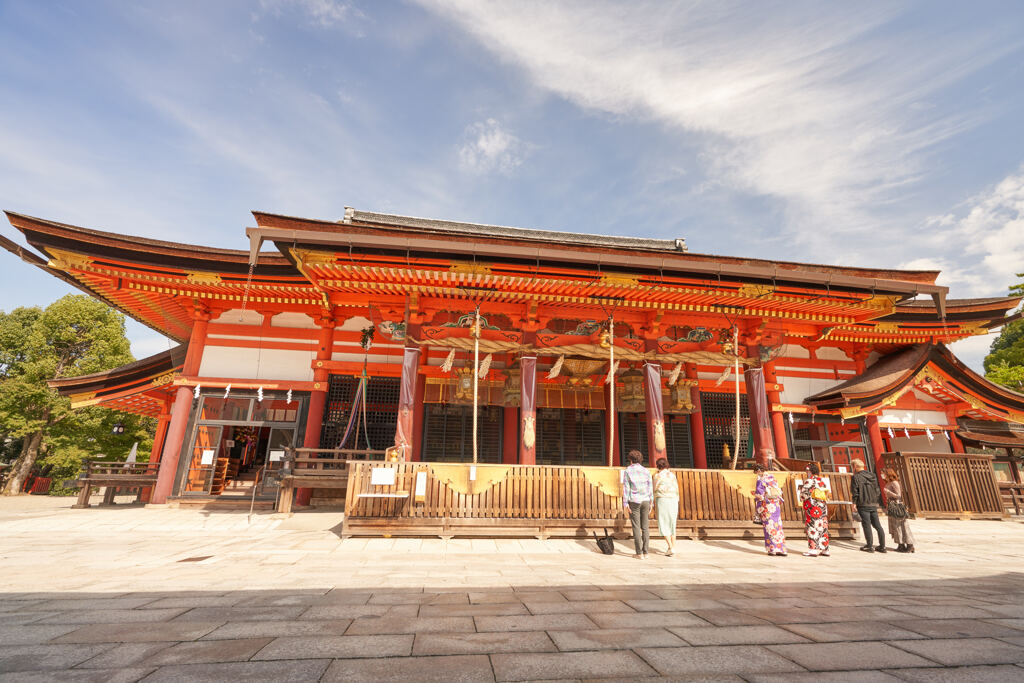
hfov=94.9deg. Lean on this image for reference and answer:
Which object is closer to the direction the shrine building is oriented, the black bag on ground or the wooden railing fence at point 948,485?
the black bag on ground

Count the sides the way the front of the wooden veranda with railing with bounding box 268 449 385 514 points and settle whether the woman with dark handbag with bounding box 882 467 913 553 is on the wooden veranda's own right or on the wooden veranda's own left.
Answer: on the wooden veranda's own left

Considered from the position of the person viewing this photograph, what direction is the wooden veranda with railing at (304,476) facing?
facing the viewer

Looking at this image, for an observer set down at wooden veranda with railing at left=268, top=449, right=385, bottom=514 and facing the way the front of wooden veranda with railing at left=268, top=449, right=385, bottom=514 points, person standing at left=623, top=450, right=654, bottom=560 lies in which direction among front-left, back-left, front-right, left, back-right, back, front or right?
front-left

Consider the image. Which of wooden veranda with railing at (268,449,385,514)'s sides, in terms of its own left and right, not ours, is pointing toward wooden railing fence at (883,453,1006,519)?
left

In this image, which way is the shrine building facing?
toward the camera

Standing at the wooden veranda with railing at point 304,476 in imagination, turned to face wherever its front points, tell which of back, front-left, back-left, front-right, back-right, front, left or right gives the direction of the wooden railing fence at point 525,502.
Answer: front-left

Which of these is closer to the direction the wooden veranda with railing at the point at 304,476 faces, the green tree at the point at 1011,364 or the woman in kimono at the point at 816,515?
the woman in kimono

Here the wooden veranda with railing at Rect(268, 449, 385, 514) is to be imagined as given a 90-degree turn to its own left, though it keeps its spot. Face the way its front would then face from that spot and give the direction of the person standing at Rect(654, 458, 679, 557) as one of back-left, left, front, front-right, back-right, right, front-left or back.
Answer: front-right

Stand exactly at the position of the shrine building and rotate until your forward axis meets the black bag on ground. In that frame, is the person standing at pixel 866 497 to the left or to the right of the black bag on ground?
left

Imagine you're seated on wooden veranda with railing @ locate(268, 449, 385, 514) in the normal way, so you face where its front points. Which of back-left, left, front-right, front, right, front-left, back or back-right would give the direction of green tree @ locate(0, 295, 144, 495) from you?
back-right

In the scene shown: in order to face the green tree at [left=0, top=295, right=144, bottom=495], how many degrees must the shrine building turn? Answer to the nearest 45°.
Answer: approximately 135° to its right
